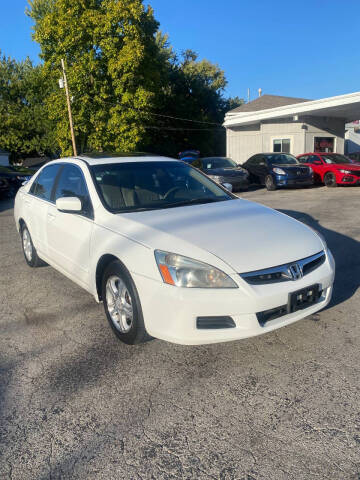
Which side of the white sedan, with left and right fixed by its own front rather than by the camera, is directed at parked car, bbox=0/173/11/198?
back

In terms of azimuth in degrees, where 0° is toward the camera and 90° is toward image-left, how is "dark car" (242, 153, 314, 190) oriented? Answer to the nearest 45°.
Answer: approximately 315°

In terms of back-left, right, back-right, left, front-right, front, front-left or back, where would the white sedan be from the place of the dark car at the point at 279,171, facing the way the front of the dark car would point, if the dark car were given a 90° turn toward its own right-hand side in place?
front-left

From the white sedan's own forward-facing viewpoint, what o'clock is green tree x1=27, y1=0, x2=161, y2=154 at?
The green tree is roughly at 7 o'clock from the white sedan.

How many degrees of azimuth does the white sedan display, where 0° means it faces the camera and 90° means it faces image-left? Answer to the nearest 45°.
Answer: approximately 315°

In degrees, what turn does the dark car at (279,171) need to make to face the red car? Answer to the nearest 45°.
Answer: approximately 90° to its left

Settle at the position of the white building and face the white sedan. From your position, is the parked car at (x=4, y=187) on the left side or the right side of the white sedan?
right

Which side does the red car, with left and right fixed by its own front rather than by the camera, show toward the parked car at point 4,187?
right

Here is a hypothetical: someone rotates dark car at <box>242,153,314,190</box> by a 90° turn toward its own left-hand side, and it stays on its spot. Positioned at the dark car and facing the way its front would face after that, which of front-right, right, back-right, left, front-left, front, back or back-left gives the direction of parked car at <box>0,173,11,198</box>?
back-left

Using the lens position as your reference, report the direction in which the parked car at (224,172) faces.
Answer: facing the viewer and to the right of the viewer

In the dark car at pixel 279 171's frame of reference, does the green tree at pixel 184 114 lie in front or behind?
behind

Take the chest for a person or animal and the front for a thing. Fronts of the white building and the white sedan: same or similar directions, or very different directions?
same or similar directions

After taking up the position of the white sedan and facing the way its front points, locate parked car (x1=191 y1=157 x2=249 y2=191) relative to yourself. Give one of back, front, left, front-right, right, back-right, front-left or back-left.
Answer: back-left

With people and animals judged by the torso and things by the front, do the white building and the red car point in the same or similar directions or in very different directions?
same or similar directions

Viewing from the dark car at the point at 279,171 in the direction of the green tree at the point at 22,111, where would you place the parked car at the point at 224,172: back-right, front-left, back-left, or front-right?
front-left
